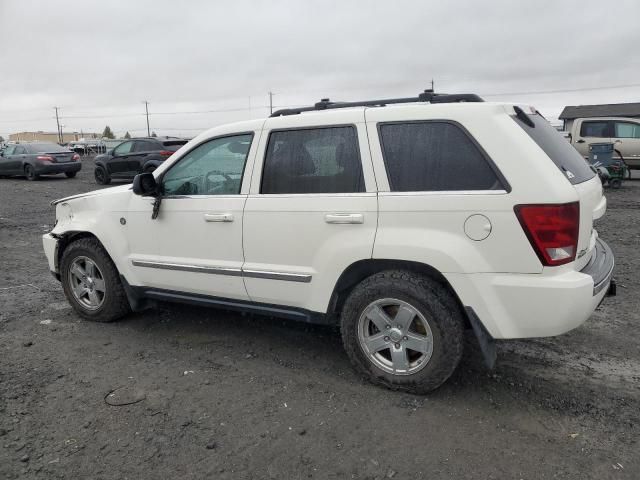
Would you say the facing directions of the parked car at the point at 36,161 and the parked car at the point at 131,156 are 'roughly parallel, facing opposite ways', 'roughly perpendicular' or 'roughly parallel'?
roughly parallel

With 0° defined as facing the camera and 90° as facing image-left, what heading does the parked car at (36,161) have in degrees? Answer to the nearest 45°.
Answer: approximately 135°

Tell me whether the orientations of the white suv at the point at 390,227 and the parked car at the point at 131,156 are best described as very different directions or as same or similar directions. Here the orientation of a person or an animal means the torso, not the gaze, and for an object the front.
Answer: same or similar directions

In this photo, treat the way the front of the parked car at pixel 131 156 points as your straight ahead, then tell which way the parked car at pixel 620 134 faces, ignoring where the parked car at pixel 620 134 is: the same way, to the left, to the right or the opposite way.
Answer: the opposite way

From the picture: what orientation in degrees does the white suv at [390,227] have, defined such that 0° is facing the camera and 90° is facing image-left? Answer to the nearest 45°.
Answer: approximately 135°

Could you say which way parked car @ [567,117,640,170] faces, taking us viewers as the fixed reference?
facing to the right of the viewer

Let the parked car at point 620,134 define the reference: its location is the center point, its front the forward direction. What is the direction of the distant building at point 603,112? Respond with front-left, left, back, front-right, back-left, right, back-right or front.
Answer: left

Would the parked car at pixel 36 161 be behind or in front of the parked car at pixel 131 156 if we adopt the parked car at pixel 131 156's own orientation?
in front

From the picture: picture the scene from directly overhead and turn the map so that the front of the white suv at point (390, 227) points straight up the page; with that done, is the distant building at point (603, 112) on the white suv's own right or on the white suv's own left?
on the white suv's own right

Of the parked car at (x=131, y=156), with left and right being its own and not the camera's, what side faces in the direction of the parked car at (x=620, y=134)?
back

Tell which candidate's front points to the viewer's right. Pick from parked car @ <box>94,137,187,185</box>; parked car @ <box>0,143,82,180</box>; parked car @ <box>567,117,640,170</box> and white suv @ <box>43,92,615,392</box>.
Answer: parked car @ <box>567,117,640,170</box>

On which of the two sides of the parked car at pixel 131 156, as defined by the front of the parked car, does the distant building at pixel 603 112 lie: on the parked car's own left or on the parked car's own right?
on the parked car's own right

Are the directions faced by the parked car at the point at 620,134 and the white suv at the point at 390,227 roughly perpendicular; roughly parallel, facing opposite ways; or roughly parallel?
roughly parallel, facing opposite ways

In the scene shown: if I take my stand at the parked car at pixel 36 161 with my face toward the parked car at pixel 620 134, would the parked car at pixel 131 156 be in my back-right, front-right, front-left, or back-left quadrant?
front-right

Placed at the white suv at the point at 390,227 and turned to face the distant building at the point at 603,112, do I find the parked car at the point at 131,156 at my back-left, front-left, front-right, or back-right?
front-left

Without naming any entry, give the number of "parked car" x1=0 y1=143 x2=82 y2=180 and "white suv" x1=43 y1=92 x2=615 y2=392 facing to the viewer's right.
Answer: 0

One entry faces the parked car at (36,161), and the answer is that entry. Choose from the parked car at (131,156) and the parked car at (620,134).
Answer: the parked car at (131,156)

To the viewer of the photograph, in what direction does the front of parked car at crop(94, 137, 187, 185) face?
facing away from the viewer and to the left of the viewer

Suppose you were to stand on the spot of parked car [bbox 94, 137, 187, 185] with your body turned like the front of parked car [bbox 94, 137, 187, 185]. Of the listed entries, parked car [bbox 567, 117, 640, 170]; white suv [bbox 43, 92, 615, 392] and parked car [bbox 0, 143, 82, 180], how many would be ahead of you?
1
